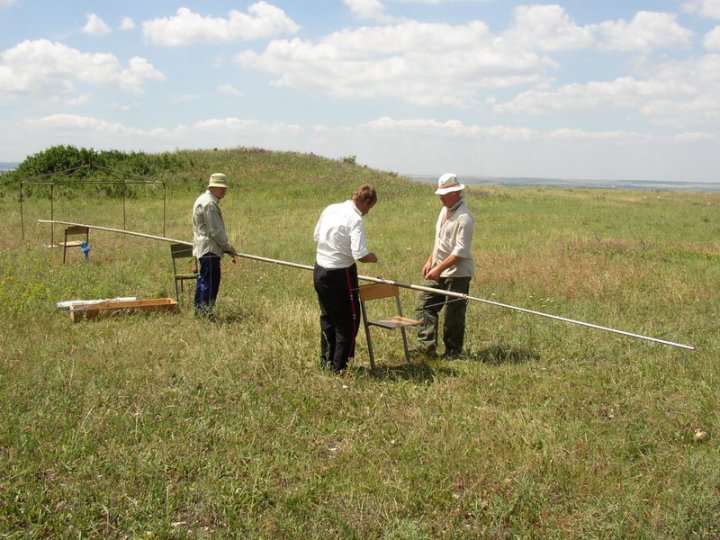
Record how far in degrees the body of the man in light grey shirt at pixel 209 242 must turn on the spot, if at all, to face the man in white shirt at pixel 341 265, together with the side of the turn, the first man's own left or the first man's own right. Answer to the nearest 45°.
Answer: approximately 45° to the first man's own right

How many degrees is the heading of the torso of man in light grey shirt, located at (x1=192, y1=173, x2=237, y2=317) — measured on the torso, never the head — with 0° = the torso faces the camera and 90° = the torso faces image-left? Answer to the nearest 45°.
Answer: approximately 270°

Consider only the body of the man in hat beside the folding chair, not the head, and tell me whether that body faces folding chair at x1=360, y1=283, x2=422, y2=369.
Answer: yes

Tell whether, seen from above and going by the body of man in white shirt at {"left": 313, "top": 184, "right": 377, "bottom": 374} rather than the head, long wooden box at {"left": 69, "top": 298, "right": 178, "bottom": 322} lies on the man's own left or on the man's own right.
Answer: on the man's own left

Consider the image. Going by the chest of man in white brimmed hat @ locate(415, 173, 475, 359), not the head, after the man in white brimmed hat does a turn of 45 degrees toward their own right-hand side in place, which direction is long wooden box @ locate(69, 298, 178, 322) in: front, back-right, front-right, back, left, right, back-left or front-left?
front

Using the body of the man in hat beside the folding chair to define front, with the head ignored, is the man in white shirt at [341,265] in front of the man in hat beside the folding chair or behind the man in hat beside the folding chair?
in front

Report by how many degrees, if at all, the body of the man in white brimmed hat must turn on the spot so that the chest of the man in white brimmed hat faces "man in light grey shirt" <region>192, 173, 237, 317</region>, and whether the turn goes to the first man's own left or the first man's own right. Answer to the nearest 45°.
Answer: approximately 45° to the first man's own right

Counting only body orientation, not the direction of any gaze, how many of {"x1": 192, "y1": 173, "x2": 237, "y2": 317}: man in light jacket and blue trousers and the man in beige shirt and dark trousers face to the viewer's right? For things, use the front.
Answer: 1

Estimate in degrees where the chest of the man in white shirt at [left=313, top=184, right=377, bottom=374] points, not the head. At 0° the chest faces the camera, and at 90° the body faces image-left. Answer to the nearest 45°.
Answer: approximately 225°

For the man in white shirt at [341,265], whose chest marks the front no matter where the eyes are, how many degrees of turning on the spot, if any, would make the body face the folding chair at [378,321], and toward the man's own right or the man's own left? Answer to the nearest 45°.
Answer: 0° — they already face it

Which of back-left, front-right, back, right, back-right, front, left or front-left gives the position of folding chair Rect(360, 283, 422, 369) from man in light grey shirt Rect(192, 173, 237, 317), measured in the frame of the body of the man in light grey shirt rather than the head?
front-right

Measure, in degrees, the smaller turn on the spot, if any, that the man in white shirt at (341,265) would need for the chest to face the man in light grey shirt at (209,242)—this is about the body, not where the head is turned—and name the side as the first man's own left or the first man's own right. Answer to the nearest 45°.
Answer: approximately 90° to the first man's own left
